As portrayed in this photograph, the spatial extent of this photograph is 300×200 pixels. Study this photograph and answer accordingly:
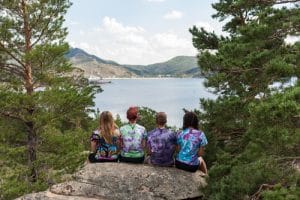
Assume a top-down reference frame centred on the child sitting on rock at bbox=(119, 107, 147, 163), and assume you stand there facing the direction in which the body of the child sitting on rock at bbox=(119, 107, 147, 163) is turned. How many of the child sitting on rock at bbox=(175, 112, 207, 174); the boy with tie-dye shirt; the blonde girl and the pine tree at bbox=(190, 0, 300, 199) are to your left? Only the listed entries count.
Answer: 1

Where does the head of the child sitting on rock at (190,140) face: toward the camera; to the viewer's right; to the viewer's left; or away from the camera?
away from the camera

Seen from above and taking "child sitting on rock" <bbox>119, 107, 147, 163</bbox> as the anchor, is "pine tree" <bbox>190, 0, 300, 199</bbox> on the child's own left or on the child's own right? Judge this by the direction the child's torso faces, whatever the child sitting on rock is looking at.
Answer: on the child's own right

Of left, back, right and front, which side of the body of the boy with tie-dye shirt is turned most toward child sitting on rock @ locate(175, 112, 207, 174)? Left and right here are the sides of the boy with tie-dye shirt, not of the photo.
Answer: right

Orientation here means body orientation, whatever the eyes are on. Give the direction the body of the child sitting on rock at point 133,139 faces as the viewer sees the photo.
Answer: away from the camera

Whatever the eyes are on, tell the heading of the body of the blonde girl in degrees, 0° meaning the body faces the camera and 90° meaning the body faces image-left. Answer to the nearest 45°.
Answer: approximately 180°

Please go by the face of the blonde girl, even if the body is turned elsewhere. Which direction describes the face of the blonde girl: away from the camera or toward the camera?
away from the camera

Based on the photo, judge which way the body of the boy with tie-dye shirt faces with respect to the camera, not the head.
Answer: away from the camera

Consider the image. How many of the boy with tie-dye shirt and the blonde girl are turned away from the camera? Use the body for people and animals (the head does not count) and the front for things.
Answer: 2

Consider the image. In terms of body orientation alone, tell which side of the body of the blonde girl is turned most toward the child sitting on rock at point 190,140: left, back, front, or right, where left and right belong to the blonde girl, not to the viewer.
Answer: right

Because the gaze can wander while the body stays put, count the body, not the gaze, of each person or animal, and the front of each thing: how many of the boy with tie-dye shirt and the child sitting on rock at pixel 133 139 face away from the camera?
2
